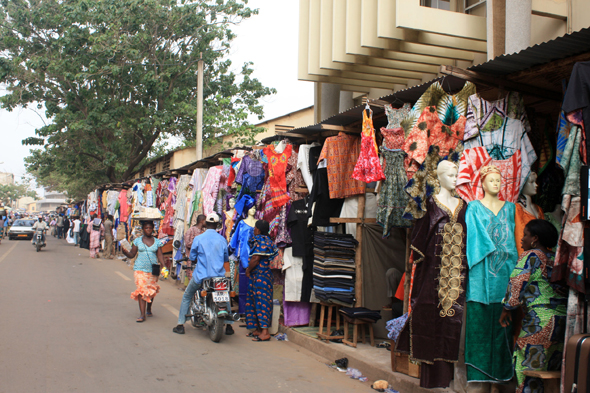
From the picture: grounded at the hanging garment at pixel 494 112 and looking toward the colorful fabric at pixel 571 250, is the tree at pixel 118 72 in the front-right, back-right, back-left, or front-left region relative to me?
back-right

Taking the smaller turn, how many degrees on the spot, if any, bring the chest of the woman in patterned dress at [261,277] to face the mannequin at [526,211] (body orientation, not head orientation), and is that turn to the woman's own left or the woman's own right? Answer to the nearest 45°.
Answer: approximately 135° to the woman's own left

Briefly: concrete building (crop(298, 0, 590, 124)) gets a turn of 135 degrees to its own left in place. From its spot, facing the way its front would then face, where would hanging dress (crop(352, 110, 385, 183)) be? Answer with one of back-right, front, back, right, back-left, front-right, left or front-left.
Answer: right

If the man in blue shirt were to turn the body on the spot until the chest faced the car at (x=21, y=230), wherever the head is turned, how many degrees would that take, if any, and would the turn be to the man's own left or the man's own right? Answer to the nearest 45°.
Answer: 0° — they already face it

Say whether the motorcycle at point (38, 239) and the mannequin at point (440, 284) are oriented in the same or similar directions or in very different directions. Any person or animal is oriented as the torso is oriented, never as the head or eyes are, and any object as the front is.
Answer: same or similar directions

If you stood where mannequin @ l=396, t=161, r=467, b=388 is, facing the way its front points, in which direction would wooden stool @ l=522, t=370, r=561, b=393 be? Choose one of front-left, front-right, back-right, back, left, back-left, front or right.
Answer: front

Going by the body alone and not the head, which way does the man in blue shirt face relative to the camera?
away from the camera

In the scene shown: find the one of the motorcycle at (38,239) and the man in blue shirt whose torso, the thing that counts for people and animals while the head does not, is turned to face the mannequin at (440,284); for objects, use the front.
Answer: the motorcycle

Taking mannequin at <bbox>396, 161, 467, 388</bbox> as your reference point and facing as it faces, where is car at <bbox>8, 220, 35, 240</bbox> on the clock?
The car is roughly at 6 o'clock from the mannequin.

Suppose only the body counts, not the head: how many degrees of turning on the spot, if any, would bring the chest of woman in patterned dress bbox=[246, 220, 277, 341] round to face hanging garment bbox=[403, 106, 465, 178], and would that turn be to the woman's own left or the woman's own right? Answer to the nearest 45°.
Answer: approximately 135° to the woman's own left

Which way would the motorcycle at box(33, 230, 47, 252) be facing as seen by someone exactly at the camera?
facing the viewer

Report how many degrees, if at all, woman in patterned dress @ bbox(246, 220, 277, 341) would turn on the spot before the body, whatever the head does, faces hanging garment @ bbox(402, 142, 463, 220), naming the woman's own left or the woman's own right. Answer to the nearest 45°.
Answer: approximately 135° to the woman's own left

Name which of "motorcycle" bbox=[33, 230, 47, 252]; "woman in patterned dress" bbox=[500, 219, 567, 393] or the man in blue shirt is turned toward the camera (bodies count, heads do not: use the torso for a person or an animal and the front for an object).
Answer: the motorcycle

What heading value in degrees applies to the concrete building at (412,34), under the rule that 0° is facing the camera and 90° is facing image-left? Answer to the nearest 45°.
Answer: approximately 45°

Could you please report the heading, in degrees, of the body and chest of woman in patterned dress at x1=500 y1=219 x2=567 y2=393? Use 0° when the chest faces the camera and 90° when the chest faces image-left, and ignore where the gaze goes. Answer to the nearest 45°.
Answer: approximately 90°

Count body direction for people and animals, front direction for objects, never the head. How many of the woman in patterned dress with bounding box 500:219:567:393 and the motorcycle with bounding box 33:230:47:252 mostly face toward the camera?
1

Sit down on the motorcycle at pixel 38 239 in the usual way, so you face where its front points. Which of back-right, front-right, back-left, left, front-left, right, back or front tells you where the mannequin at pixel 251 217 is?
front

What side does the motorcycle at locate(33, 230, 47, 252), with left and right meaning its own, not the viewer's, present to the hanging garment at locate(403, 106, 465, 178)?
front

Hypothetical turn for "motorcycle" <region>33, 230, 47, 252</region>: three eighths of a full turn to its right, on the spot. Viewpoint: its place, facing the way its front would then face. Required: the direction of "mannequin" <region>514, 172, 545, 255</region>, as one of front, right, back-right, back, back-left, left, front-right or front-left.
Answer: back-left
